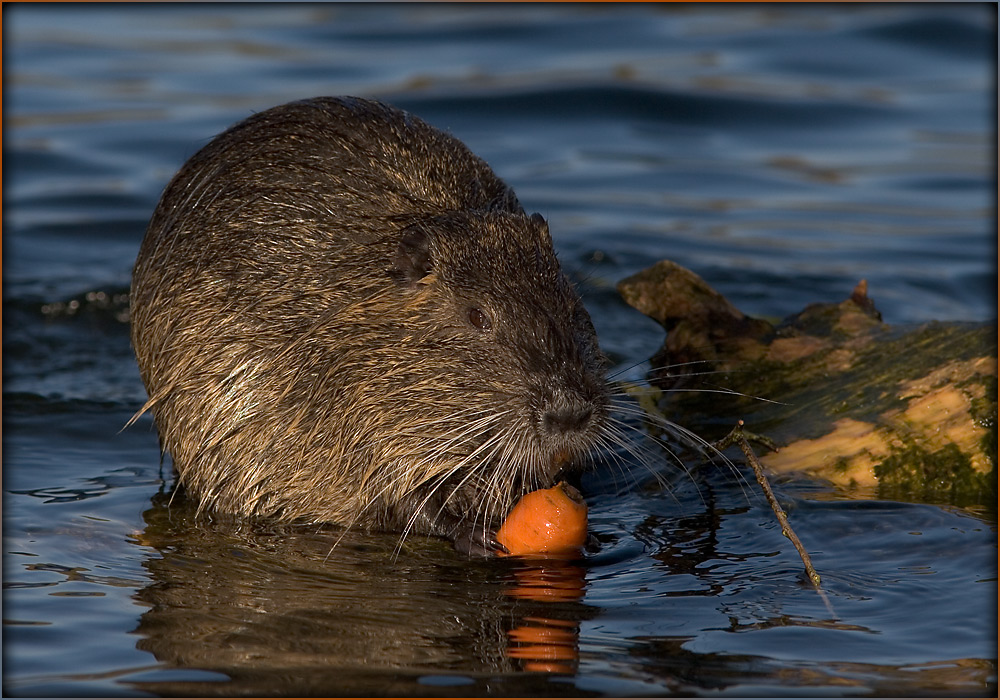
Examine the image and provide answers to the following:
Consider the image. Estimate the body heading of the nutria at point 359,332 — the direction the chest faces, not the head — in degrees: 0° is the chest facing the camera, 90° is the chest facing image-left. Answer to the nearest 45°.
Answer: approximately 315°

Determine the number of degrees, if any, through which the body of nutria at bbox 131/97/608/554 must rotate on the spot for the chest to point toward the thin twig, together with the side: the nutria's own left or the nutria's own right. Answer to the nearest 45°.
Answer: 0° — it already faces it
